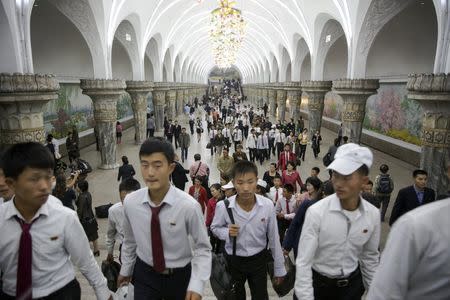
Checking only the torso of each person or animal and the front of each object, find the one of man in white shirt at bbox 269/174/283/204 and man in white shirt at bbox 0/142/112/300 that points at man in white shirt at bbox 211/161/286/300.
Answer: man in white shirt at bbox 269/174/283/204

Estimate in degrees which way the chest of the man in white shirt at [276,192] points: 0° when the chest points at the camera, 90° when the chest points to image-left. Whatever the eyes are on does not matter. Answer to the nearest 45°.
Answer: approximately 0°

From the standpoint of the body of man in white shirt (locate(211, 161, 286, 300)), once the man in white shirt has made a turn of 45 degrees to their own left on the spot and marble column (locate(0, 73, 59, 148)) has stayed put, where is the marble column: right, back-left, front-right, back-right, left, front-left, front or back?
back

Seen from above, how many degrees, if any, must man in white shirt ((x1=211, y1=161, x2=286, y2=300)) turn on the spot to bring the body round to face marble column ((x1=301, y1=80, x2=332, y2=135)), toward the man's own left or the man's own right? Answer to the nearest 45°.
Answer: approximately 180°

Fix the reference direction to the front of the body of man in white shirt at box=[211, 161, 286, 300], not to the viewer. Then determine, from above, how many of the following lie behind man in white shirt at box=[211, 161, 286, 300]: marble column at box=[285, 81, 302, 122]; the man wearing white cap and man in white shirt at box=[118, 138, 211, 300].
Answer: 1

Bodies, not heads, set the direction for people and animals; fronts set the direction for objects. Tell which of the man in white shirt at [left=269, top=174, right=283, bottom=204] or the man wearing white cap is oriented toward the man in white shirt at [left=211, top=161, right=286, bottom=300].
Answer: the man in white shirt at [left=269, top=174, right=283, bottom=204]

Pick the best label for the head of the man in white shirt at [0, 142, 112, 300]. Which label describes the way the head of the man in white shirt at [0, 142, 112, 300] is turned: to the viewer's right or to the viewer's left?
to the viewer's right

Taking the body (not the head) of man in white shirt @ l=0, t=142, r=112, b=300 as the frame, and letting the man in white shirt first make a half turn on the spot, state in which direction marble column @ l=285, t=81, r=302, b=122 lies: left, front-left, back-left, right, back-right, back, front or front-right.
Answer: front-right

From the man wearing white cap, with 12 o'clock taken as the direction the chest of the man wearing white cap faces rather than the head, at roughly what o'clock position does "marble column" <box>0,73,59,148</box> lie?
The marble column is roughly at 4 o'clock from the man wearing white cap.
